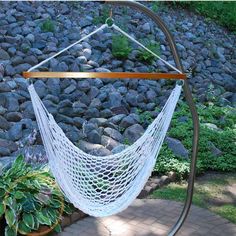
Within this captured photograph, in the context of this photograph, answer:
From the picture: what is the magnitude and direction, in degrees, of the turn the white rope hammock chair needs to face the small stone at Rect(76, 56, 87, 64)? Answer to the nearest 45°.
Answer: approximately 180°

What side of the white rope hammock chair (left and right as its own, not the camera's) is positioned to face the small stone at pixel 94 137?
back

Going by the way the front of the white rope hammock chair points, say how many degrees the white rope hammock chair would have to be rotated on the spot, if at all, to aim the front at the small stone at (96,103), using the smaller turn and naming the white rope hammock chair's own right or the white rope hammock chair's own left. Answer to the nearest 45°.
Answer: approximately 180°

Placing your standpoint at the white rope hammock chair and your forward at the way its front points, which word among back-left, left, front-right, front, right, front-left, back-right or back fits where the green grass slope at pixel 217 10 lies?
back

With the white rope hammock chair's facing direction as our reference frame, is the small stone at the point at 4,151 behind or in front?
behind

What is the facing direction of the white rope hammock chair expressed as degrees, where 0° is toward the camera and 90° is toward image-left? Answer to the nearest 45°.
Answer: approximately 0°

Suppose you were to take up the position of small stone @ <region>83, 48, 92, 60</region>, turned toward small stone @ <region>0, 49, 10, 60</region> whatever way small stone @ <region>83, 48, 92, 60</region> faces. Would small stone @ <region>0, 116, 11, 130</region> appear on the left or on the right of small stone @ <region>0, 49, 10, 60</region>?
left

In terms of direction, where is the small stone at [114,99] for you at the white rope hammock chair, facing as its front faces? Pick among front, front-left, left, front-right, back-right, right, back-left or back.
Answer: back

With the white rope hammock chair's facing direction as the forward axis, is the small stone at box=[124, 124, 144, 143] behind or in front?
behind

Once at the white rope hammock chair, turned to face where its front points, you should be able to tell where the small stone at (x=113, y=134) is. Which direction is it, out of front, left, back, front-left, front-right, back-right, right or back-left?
back

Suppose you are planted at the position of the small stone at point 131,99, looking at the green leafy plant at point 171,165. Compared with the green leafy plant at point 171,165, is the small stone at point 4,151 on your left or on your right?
right

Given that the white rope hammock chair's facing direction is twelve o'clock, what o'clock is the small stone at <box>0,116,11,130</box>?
The small stone is roughly at 5 o'clock from the white rope hammock chair.

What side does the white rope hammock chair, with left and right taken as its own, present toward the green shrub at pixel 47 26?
back

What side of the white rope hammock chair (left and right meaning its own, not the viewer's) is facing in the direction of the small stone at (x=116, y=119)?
back

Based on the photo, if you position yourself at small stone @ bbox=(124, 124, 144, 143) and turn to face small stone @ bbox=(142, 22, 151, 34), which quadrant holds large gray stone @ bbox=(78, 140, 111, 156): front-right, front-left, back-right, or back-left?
back-left
